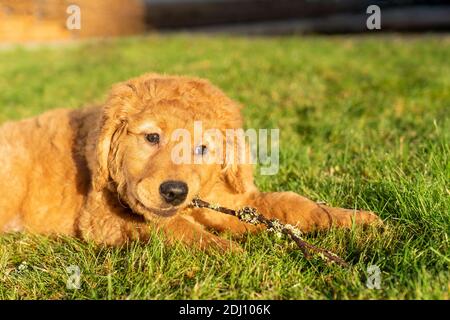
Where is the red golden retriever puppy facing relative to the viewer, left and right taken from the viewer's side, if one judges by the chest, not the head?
facing to the right of the viewer
